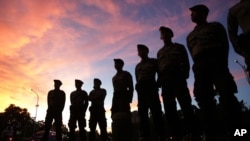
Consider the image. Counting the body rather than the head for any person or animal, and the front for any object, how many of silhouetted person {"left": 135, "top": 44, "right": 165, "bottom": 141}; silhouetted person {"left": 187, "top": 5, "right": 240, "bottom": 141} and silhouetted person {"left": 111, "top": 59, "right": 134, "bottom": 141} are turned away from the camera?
0

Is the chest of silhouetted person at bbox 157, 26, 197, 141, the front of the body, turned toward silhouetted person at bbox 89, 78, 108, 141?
no

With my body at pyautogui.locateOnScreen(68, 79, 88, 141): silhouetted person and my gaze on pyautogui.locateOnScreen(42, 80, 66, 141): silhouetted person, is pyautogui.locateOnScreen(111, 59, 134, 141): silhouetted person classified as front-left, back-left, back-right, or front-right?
back-left

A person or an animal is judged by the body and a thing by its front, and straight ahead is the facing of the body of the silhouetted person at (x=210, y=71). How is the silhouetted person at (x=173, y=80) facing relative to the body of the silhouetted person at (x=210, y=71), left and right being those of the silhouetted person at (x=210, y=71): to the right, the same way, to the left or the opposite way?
the same way

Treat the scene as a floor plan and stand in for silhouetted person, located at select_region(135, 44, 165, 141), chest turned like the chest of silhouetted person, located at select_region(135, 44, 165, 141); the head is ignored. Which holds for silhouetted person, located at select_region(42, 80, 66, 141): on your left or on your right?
on your right

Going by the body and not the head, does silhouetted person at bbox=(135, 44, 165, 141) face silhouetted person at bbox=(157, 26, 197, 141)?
no

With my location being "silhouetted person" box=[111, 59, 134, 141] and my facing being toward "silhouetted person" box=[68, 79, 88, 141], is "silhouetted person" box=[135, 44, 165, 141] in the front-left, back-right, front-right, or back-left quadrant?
back-right

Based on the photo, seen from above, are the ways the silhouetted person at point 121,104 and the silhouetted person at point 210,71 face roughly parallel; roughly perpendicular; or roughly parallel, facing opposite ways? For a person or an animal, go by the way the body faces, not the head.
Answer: roughly parallel

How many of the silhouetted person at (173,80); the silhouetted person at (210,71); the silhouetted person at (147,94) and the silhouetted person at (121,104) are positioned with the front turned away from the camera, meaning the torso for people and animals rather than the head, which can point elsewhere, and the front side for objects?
0

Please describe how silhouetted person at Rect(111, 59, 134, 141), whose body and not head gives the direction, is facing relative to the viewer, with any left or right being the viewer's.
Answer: facing the viewer and to the left of the viewer

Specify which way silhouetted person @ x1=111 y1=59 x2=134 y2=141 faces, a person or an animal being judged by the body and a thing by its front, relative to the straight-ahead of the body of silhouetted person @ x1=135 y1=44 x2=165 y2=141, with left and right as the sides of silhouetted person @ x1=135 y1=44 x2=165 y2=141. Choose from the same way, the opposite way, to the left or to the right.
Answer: the same way

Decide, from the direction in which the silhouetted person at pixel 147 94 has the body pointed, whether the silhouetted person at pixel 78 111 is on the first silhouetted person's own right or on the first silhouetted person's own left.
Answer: on the first silhouetted person's own right

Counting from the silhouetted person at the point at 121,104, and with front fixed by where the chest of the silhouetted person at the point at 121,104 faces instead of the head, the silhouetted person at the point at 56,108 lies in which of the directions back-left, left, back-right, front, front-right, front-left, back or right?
right

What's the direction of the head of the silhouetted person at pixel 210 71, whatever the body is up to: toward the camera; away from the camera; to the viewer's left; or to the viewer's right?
to the viewer's left

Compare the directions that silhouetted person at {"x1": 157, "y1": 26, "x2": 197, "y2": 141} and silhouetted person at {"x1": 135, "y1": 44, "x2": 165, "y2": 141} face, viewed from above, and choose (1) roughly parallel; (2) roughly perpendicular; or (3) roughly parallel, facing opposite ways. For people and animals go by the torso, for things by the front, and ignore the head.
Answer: roughly parallel
